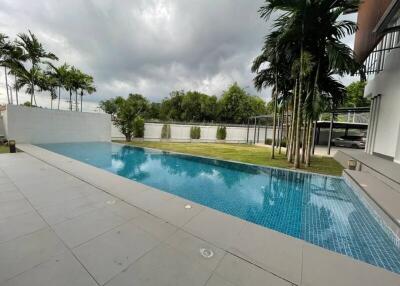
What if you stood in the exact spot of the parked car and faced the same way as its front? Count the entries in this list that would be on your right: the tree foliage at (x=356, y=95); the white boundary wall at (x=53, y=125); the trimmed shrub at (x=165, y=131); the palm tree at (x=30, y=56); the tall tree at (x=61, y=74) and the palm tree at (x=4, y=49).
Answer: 1

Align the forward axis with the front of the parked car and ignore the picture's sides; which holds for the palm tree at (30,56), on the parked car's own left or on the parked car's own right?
on the parked car's own left

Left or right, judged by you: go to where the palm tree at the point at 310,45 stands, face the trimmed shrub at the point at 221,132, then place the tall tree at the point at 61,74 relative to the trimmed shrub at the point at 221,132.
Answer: left

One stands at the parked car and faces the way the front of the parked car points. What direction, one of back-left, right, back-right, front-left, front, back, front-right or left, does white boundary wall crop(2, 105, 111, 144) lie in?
front-left

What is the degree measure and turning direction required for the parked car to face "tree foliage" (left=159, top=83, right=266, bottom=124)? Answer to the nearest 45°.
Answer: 0° — it already faces it

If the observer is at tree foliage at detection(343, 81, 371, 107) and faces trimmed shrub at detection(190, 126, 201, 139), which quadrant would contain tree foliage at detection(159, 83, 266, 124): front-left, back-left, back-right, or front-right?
front-right

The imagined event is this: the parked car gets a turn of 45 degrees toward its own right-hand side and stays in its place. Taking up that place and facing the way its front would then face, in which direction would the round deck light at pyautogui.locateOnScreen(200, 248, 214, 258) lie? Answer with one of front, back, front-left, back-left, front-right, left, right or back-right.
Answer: back-left

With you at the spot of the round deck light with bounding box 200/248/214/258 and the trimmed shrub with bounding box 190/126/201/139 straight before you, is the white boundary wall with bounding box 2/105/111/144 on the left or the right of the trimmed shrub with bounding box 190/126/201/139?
left

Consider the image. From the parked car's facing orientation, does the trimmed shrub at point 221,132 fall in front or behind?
in front

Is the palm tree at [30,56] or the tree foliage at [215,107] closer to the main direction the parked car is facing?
the tree foliage

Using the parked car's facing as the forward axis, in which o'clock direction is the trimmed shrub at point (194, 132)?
The trimmed shrub is roughly at 11 o'clock from the parked car.

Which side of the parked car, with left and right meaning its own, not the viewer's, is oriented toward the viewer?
left

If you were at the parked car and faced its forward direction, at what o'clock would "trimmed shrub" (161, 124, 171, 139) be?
The trimmed shrub is roughly at 1 o'clock from the parked car.

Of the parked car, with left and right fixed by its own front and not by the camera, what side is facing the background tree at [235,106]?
front

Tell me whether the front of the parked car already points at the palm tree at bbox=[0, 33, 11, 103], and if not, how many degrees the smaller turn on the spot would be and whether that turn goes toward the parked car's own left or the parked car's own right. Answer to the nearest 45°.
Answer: approximately 45° to the parked car's own left

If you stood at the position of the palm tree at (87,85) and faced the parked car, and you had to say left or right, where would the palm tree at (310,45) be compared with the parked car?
right

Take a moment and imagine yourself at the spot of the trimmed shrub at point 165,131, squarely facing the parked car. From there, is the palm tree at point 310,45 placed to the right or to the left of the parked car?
right
